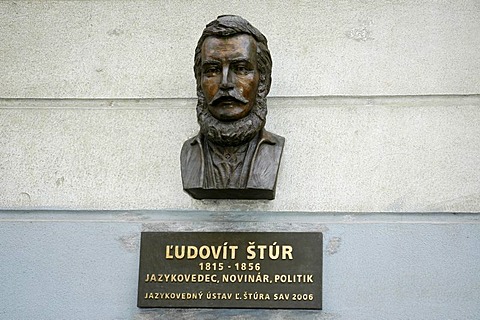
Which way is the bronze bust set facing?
toward the camera

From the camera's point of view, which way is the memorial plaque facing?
toward the camera

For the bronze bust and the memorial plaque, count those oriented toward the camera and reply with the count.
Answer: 2

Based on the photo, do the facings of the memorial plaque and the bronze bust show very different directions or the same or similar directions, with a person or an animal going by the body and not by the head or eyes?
same or similar directions
